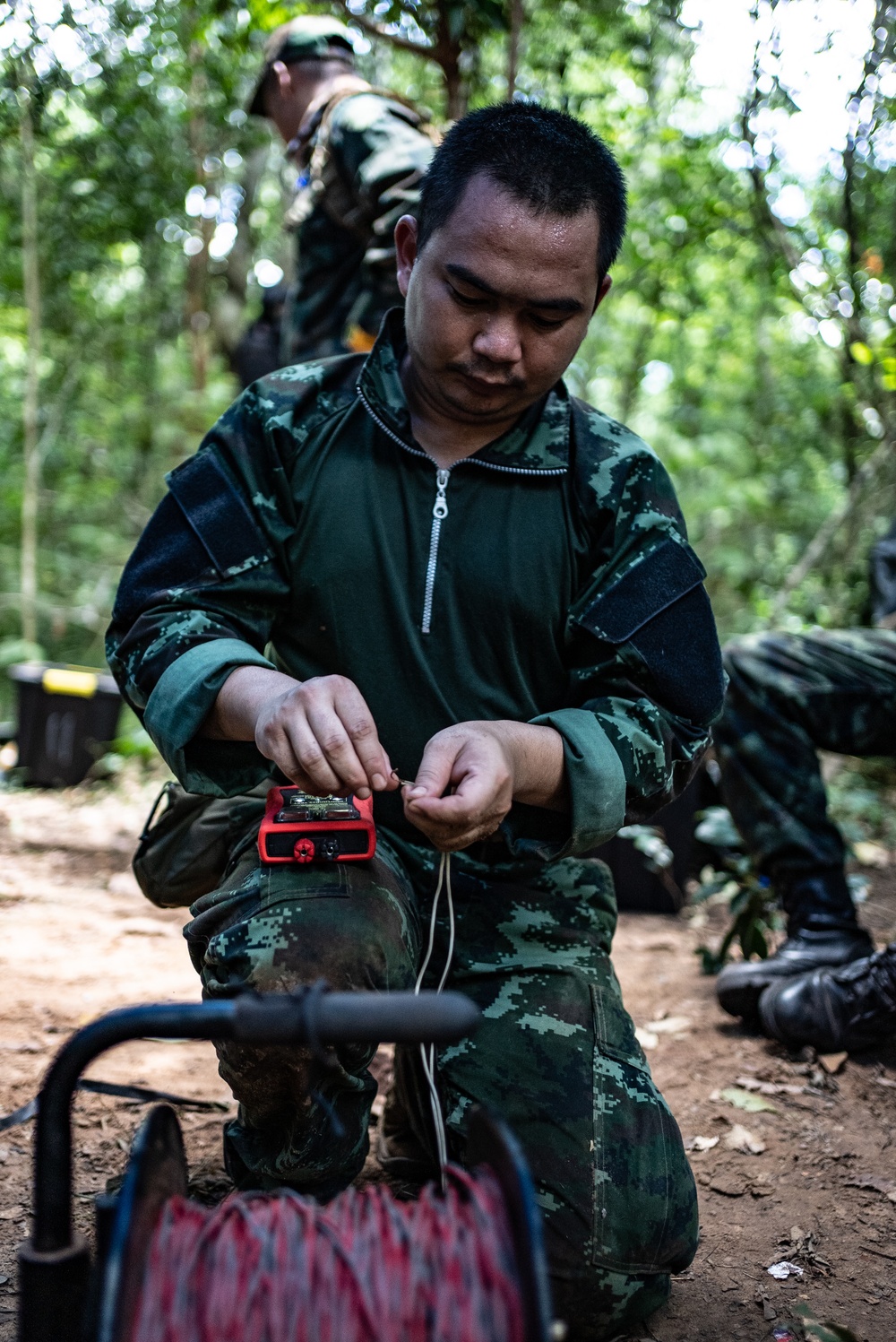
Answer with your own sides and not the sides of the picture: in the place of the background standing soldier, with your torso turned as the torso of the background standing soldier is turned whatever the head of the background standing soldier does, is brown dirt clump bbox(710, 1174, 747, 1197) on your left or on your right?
on your left

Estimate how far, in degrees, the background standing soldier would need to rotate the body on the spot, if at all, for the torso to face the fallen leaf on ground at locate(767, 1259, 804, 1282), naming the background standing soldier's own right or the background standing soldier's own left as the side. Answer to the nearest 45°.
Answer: approximately 90° to the background standing soldier's own left

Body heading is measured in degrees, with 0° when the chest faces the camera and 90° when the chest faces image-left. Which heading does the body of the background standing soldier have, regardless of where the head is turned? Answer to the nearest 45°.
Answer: approximately 90°

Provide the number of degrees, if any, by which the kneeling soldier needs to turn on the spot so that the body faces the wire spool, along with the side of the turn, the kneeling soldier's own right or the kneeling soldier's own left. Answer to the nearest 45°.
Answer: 0° — they already face it

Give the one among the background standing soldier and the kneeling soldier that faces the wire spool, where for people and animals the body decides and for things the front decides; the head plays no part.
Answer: the kneeling soldier

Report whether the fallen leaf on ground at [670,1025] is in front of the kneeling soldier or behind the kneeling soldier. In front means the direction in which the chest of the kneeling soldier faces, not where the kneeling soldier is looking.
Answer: behind

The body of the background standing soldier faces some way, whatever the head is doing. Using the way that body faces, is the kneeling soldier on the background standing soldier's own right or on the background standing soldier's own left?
on the background standing soldier's own left

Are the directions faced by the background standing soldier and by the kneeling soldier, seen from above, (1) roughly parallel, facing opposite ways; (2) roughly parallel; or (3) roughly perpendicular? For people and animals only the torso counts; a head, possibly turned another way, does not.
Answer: roughly perpendicular
